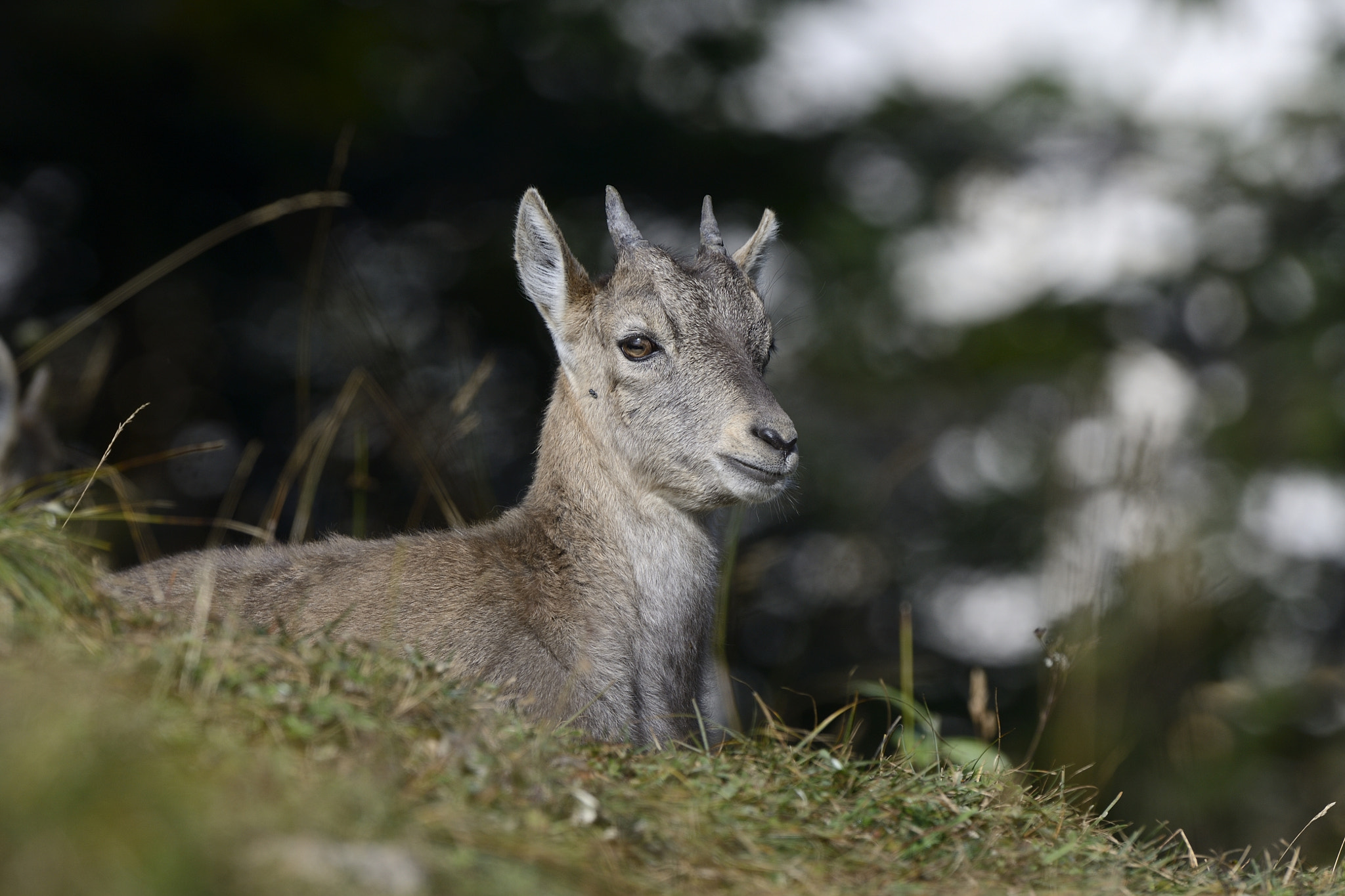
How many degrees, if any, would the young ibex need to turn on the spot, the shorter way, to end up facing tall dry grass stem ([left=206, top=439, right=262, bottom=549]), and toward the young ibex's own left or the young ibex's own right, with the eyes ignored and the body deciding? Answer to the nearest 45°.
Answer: approximately 180°

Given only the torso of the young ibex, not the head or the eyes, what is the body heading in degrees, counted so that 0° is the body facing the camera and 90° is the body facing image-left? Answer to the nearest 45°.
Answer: approximately 315°
